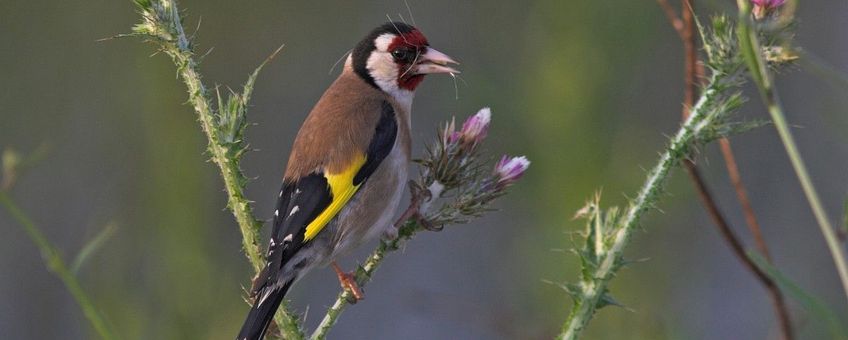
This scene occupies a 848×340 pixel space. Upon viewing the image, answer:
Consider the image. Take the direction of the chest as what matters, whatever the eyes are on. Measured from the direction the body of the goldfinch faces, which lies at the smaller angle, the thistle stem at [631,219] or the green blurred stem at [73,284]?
the thistle stem

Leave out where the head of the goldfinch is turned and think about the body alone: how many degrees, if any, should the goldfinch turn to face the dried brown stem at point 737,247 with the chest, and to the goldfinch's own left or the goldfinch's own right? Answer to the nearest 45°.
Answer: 0° — it already faces it

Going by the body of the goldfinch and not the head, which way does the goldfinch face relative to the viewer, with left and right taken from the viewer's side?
facing to the right of the viewer

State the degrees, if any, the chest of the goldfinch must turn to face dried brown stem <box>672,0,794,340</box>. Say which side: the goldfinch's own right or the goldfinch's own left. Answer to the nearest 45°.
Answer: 0° — it already faces it

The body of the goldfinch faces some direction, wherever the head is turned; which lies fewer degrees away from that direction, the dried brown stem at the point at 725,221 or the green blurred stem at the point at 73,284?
the dried brown stem

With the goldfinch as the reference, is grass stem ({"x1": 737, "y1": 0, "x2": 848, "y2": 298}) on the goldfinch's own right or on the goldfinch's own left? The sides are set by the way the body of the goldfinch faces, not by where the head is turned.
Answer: on the goldfinch's own right

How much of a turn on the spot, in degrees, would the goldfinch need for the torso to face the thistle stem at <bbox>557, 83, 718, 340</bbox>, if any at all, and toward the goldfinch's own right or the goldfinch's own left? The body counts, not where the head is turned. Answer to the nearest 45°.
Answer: approximately 45° to the goldfinch's own right
